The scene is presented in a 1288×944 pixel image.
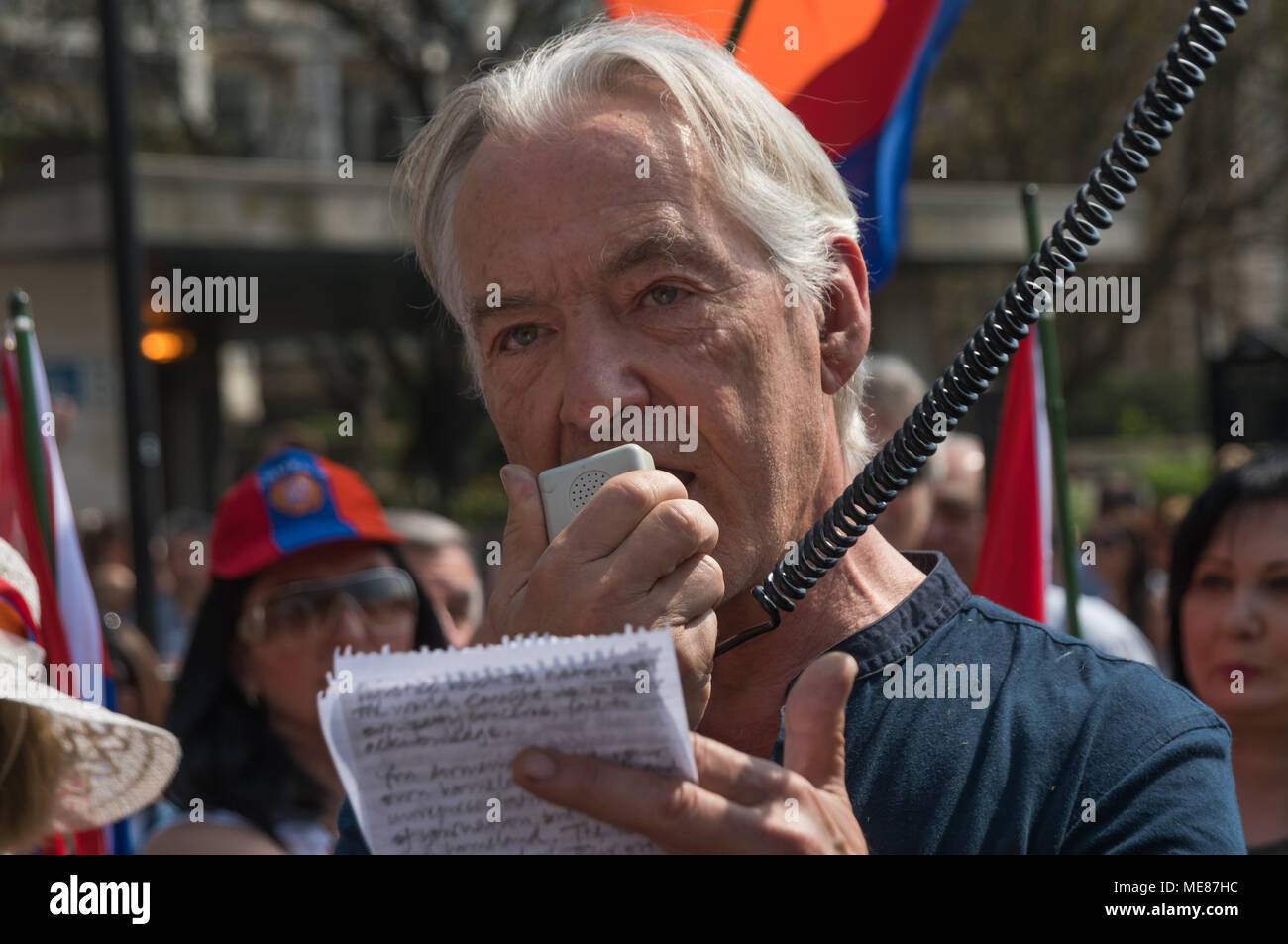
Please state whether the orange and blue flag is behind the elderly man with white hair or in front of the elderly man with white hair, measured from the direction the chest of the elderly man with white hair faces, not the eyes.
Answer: behind

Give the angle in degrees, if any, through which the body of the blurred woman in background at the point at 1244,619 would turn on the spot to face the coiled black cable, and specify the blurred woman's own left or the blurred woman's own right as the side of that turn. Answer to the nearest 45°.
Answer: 0° — they already face it

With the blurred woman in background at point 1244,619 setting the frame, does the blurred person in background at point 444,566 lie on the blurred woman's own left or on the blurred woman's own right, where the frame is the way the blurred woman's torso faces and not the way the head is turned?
on the blurred woman's own right

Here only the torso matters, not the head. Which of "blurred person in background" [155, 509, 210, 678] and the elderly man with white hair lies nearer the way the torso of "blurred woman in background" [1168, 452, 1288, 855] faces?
the elderly man with white hair

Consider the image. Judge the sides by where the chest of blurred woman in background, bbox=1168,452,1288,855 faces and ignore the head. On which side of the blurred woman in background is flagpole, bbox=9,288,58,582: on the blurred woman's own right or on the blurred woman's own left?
on the blurred woman's own right

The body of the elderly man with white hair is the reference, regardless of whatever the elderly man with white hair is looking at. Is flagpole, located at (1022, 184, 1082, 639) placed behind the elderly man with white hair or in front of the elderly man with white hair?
behind

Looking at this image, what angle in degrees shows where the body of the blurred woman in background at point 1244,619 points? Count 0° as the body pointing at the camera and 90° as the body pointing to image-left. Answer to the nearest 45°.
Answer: approximately 0°
